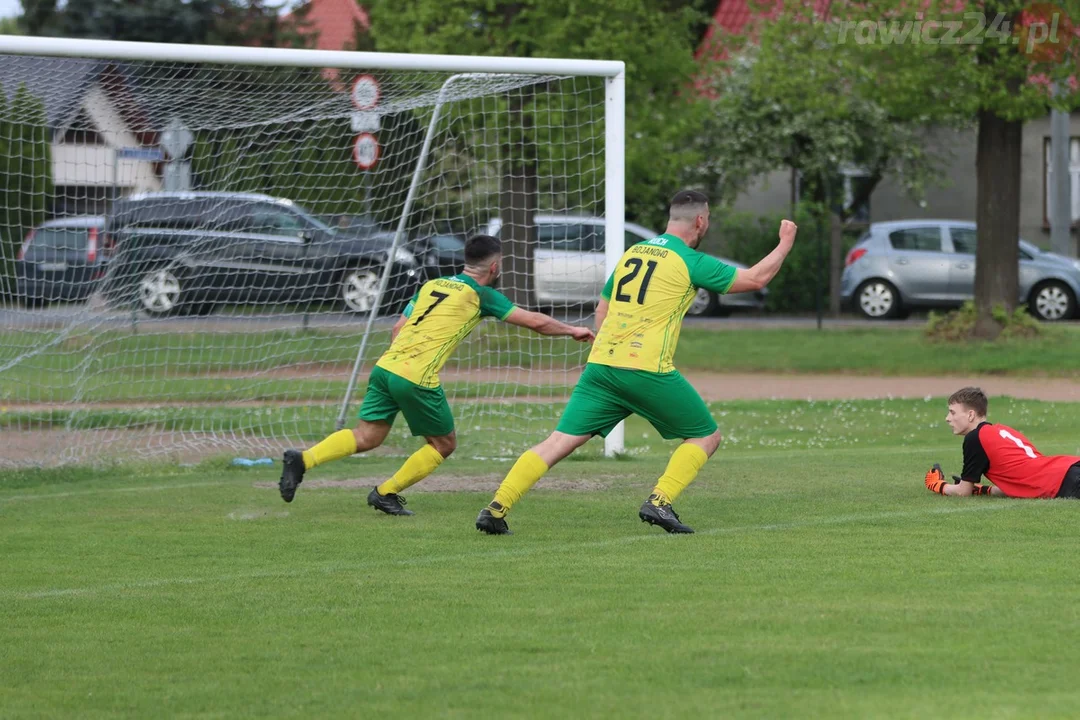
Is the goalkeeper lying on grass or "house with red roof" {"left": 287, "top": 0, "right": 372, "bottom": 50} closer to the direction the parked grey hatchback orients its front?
the goalkeeper lying on grass

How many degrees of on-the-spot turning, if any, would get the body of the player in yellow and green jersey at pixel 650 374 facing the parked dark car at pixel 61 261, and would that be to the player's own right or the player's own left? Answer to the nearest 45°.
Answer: approximately 90° to the player's own left

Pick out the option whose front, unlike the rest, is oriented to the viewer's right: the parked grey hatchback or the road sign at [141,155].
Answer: the parked grey hatchback

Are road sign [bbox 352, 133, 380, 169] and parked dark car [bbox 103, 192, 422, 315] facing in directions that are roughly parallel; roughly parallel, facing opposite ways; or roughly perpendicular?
roughly perpendicular

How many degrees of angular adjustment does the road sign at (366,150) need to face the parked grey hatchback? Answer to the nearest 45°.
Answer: approximately 135° to its left

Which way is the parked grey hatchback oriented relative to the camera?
to the viewer's right

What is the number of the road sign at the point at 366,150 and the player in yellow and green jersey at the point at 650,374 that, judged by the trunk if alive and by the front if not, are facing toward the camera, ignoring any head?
1

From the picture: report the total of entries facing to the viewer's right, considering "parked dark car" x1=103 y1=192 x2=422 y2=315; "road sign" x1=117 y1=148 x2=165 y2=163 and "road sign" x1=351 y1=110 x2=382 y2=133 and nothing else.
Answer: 1

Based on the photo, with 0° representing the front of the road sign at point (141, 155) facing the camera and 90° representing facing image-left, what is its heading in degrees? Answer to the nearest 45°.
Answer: approximately 0°

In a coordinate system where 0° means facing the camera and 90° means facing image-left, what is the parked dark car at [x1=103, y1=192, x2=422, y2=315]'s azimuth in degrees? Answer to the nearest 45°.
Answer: approximately 270°
